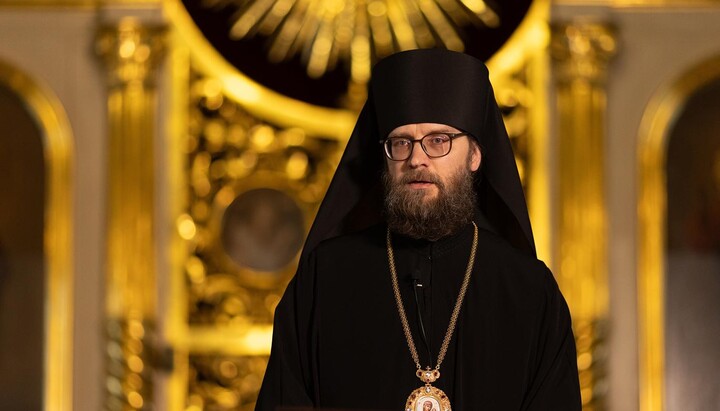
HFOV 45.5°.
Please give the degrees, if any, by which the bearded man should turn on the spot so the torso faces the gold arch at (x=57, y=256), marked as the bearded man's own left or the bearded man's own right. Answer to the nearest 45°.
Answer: approximately 135° to the bearded man's own right

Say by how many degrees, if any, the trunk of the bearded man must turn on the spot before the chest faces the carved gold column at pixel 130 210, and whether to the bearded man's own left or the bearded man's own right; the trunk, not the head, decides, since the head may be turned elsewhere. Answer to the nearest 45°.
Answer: approximately 135° to the bearded man's own right

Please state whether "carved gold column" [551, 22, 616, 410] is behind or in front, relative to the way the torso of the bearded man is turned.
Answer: behind

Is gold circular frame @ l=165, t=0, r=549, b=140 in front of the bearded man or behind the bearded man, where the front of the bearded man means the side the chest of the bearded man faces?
behind

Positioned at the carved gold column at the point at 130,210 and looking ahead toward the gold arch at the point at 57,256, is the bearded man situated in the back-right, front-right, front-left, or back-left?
back-left

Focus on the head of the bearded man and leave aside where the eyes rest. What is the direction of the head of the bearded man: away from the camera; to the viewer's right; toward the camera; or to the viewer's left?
toward the camera

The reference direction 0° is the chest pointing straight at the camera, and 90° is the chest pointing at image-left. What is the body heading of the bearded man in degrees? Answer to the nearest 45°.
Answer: approximately 0°

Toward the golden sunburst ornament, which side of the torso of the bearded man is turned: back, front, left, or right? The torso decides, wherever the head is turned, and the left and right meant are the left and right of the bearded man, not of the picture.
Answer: back
